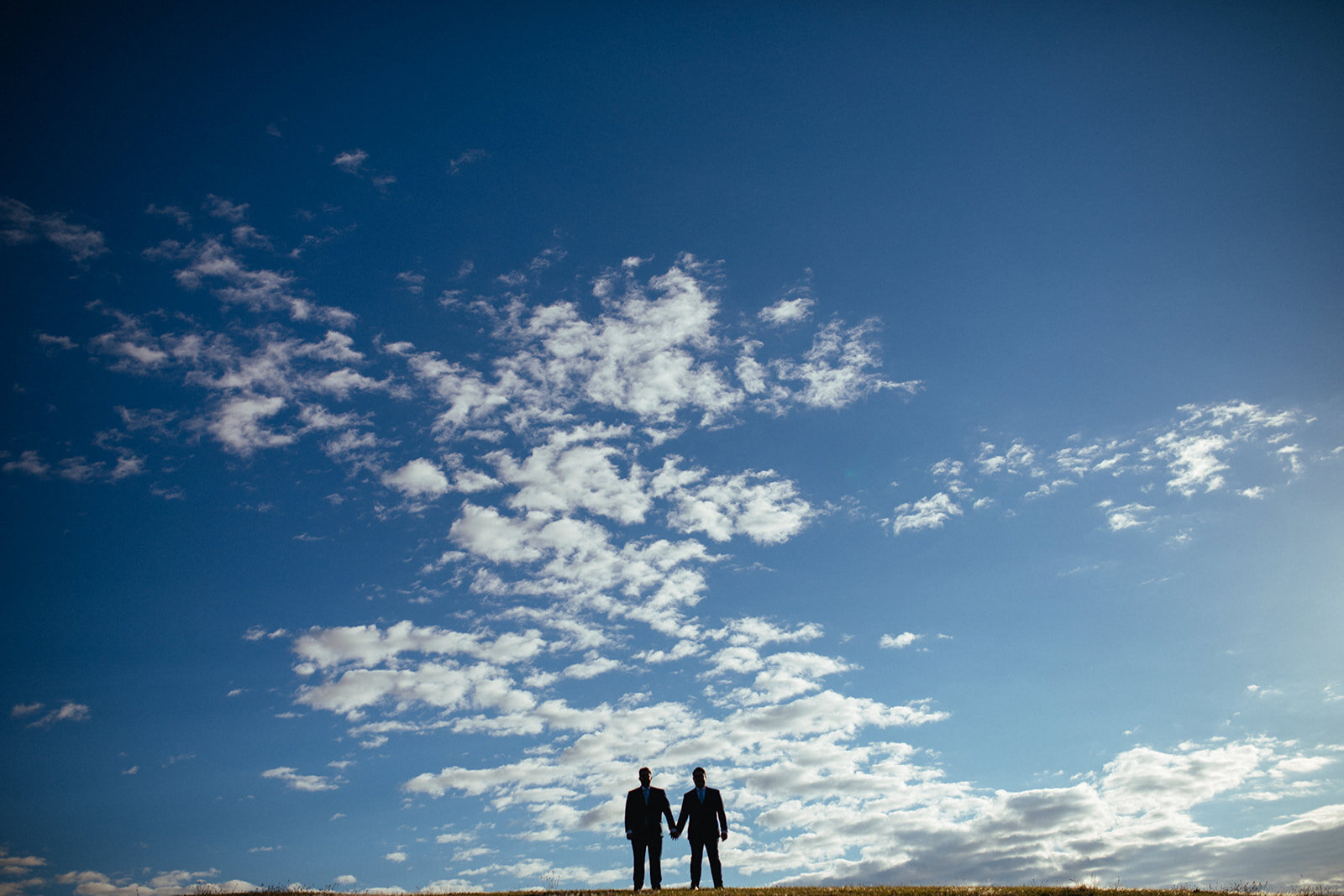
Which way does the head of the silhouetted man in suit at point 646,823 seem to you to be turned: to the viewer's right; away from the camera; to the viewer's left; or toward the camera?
toward the camera

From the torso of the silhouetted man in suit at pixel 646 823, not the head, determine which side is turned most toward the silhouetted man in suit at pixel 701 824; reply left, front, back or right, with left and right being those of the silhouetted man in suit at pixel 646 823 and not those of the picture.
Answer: left

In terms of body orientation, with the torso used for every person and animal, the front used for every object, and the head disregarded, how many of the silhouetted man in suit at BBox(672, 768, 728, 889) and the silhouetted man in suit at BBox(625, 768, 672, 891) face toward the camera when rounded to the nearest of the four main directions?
2

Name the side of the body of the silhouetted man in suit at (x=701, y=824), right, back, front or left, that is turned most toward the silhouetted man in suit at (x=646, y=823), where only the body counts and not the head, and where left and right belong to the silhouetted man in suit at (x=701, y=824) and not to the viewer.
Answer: right

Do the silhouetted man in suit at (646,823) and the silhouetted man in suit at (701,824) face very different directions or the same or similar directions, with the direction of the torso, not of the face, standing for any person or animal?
same or similar directions

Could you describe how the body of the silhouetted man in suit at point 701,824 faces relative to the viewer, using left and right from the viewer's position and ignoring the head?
facing the viewer

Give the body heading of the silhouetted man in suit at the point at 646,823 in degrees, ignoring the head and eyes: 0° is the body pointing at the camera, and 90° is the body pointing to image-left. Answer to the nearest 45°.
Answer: approximately 0°
